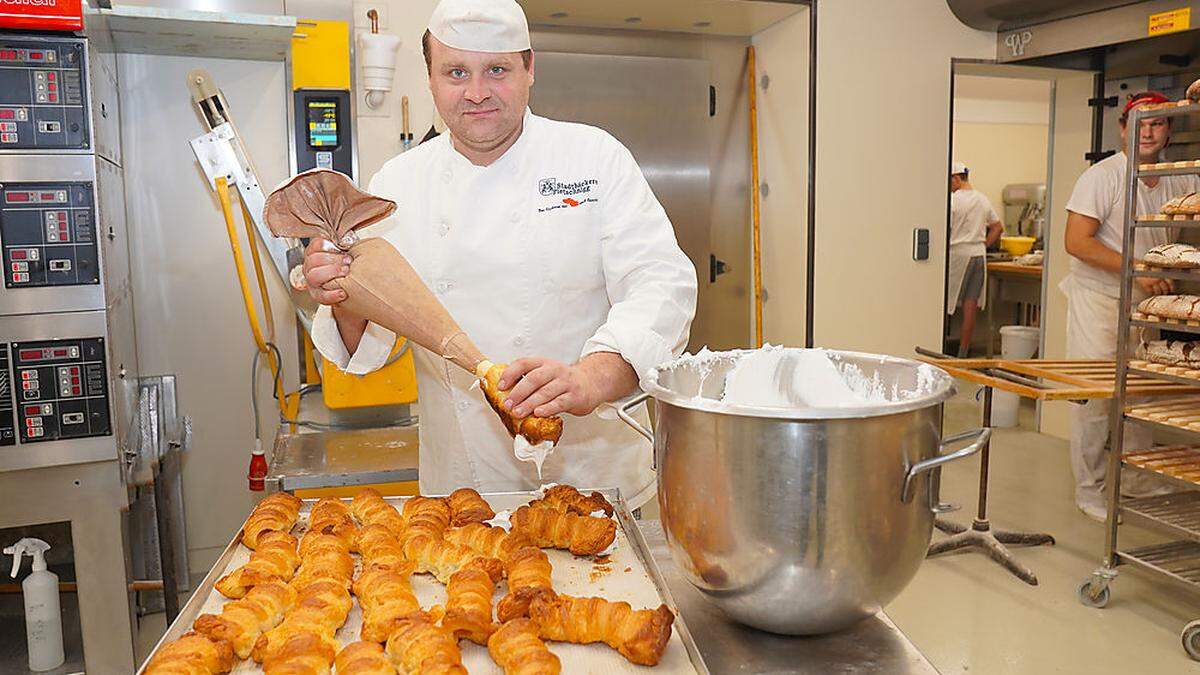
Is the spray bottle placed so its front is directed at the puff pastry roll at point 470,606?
no

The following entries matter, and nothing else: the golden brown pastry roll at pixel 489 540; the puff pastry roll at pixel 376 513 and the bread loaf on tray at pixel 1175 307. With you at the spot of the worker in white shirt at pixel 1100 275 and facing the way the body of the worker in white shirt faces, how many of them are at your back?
0

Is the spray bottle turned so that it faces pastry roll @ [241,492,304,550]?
no

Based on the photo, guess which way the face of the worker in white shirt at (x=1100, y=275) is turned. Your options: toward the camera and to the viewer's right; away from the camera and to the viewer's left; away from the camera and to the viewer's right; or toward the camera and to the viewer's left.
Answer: toward the camera and to the viewer's left

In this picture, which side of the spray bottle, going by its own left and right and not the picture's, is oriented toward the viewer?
left

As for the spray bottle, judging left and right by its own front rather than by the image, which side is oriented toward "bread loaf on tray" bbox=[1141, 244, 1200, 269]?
back

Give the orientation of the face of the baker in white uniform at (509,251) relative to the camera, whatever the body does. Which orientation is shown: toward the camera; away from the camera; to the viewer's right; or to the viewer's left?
toward the camera
